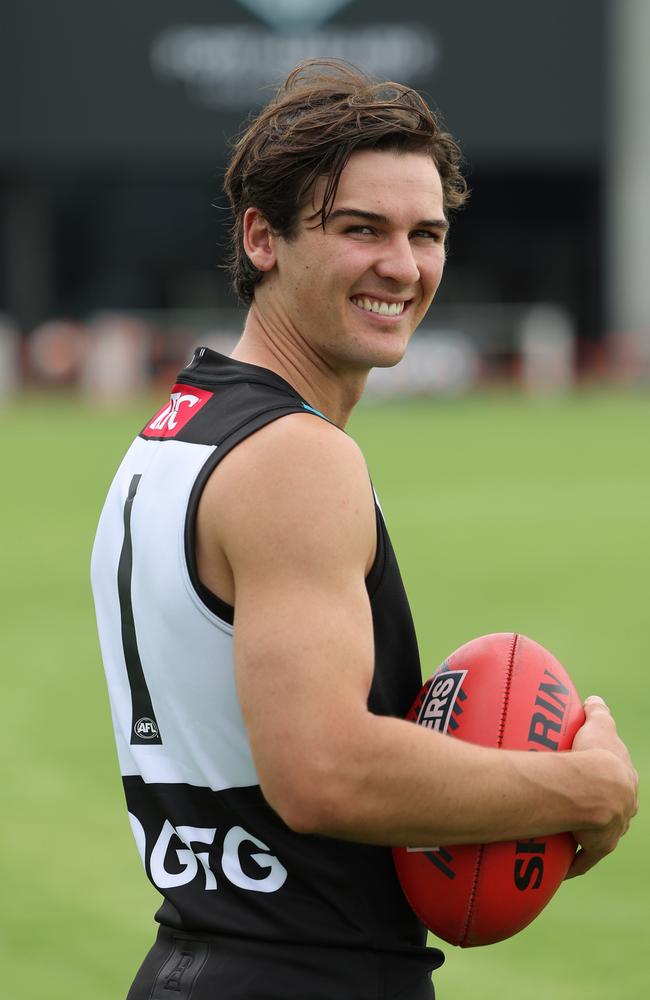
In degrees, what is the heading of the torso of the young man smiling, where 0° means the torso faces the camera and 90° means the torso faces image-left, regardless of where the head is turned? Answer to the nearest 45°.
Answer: approximately 225°
